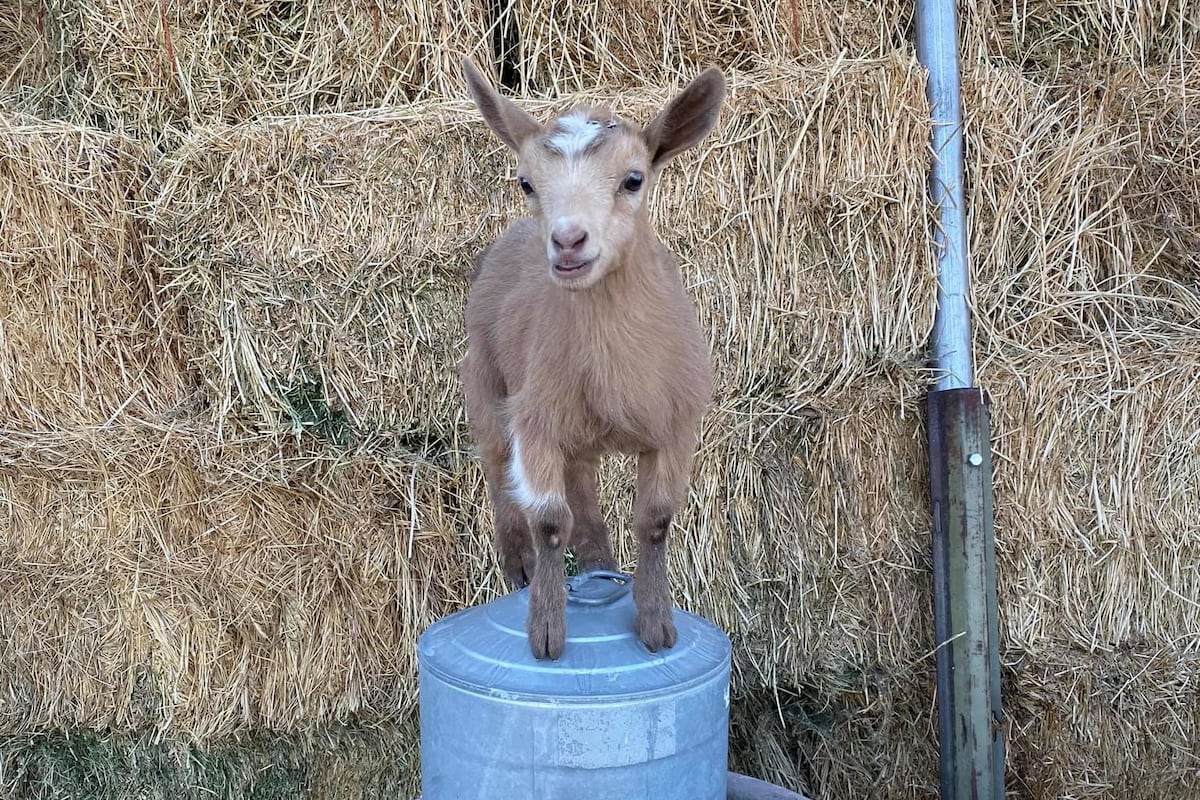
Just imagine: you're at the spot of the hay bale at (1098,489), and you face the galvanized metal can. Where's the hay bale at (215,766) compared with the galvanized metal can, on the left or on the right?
right

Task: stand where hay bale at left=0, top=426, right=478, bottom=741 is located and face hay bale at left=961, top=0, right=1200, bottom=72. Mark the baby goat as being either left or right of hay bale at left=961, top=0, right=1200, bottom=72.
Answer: right

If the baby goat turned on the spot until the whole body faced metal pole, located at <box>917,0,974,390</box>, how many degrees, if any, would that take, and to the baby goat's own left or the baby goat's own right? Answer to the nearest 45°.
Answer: approximately 135° to the baby goat's own left

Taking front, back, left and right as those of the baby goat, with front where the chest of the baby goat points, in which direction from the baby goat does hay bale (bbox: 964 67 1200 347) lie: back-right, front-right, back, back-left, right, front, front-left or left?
back-left

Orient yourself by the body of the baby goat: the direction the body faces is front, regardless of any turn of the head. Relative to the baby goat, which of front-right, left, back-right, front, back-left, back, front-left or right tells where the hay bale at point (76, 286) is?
back-right

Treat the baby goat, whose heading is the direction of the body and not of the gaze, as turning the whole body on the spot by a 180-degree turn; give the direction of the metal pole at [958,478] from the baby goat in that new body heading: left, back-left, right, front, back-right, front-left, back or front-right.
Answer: front-right

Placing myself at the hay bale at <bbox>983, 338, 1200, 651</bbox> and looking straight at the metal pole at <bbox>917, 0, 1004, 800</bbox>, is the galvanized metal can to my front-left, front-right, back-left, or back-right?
front-left

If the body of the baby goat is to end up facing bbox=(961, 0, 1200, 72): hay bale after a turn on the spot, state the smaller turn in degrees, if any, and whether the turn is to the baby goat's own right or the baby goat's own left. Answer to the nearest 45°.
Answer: approximately 135° to the baby goat's own left

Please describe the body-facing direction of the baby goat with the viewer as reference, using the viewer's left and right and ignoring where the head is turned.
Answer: facing the viewer

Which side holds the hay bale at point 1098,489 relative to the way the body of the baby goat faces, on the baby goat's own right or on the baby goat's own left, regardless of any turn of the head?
on the baby goat's own left

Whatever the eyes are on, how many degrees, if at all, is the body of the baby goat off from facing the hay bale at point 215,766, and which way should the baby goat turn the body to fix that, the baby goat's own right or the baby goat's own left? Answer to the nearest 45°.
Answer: approximately 135° to the baby goat's own right

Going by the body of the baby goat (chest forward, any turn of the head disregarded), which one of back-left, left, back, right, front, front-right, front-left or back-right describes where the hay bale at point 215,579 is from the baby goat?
back-right
